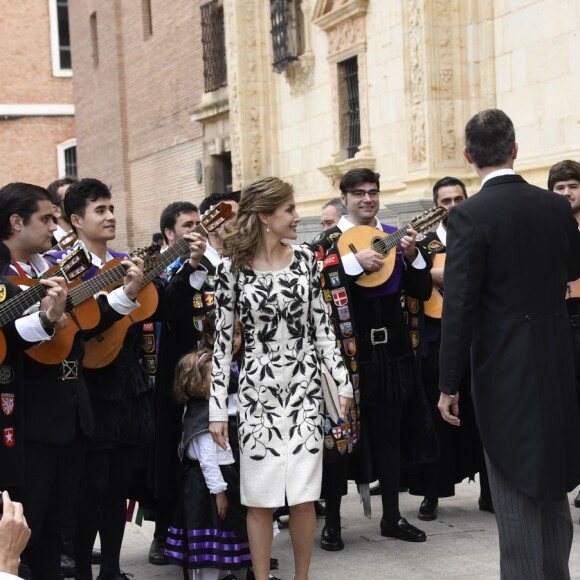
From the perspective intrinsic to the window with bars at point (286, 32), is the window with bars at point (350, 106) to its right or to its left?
on its left

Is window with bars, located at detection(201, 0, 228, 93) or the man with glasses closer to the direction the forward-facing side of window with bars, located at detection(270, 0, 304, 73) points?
the man with glasses

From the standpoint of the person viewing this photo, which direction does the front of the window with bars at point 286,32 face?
facing the viewer and to the left of the viewer

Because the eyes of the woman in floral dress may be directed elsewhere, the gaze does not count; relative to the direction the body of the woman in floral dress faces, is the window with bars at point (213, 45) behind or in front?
behind

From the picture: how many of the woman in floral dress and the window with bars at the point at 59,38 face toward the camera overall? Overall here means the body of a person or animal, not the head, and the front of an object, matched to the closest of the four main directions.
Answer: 2

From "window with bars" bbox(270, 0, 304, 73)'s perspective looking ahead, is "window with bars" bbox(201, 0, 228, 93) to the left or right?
on its right

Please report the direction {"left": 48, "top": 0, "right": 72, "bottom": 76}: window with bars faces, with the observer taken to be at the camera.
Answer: facing the viewer

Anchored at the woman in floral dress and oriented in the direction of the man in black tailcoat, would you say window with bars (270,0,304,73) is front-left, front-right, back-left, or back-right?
back-left

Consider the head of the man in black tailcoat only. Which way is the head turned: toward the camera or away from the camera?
away from the camera

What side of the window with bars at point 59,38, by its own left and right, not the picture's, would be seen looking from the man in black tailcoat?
front

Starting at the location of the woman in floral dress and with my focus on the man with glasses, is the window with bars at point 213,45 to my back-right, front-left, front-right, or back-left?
front-left

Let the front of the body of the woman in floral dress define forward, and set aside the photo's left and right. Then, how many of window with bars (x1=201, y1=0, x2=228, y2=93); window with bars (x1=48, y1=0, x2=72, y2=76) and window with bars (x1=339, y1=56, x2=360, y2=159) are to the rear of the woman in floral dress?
3
